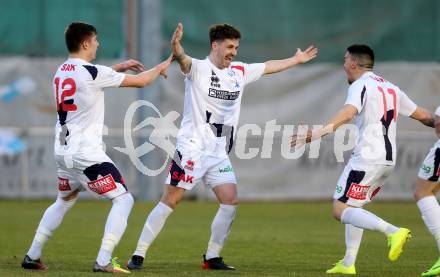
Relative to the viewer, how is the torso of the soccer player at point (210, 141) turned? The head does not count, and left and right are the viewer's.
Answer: facing the viewer and to the right of the viewer

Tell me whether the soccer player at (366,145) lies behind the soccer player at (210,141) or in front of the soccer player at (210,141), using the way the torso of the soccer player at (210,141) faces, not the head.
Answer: in front

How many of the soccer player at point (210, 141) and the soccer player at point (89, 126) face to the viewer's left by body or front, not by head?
0

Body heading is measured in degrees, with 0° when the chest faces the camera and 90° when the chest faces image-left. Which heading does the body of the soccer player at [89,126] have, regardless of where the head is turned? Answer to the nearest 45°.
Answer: approximately 225°

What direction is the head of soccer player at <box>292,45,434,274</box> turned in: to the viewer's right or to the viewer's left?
to the viewer's left

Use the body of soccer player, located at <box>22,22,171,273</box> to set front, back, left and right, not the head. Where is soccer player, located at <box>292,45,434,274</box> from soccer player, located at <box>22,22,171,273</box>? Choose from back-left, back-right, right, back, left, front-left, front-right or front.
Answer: front-right

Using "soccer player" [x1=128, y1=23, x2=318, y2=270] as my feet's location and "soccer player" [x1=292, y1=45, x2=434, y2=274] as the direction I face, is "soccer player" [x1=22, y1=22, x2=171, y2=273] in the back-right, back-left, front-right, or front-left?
back-right

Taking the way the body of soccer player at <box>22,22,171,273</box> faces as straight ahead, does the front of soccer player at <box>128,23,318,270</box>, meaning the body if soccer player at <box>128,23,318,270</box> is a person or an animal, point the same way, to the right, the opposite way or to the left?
to the right

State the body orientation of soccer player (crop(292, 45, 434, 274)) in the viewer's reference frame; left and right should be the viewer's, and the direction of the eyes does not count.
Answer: facing away from the viewer and to the left of the viewer
